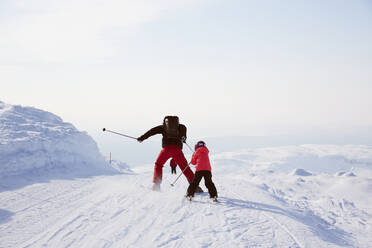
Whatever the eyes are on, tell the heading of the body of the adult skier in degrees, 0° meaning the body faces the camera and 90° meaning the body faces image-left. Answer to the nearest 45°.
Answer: approximately 180°

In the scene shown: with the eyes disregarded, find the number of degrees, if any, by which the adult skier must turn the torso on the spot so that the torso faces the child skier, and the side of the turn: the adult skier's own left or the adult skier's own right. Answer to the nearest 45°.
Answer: approximately 135° to the adult skier's own right

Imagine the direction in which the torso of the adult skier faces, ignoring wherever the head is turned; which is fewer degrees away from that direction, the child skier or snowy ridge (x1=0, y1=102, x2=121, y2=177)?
the snowy ridge

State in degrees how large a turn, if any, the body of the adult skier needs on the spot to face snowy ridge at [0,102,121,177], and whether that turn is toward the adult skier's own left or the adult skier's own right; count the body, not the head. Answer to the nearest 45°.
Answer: approximately 45° to the adult skier's own left
